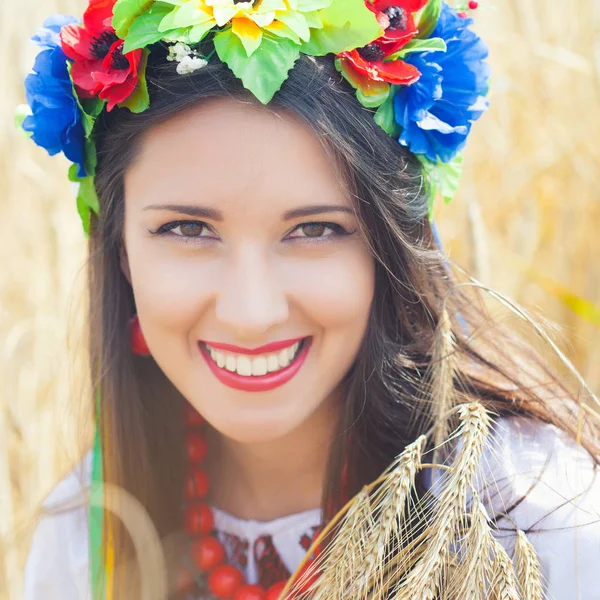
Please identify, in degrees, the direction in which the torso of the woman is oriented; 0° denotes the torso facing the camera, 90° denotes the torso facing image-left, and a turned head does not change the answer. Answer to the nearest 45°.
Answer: approximately 0°
